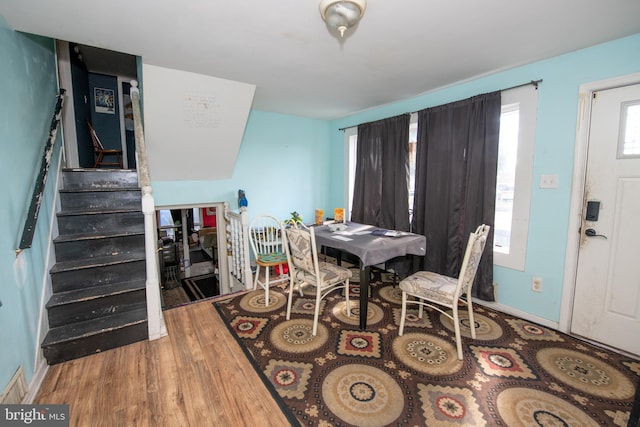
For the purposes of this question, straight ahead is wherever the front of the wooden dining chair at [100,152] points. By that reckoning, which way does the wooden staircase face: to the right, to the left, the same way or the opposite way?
to the right

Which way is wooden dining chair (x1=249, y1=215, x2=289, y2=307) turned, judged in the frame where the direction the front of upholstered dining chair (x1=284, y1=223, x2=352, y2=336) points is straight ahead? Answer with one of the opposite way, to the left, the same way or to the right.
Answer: to the right

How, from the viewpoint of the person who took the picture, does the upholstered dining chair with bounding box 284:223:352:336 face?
facing away from the viewer and to the right of the viewer

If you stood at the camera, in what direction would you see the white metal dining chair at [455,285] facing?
facing away from the viewer and to the left of the viewer

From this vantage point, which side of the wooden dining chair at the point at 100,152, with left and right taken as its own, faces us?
right

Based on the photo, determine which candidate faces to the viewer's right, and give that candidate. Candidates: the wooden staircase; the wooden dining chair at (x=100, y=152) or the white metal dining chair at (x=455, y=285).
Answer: the wooden dining chair at (x=100, y=152)
